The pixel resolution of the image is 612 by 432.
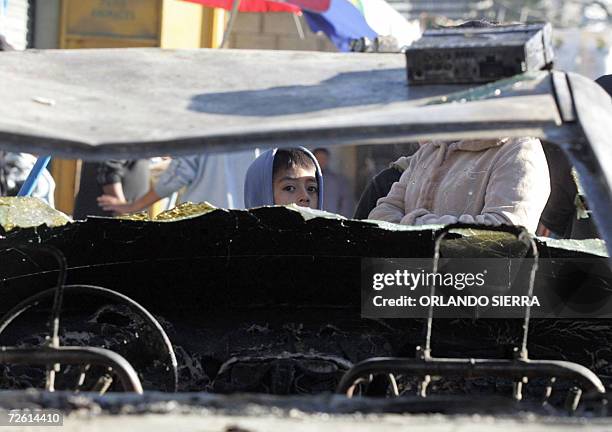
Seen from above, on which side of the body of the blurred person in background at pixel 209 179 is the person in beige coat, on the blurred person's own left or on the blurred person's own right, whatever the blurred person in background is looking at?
on the blurred person's own left

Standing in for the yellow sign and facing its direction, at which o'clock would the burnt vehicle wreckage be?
The burnt vehicle wreckage is roughly at 12 o'clock from the yellow sign.

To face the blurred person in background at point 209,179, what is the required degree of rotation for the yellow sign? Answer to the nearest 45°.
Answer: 0° — it already faces them

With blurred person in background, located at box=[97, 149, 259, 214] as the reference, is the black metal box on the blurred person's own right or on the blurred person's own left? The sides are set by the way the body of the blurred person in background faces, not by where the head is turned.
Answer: on the blurred person's own left

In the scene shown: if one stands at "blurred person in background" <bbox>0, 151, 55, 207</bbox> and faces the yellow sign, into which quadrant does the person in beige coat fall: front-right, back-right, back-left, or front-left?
back-right

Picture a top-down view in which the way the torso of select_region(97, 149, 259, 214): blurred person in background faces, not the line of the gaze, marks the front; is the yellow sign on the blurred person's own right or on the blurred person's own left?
on the blurred person's own right

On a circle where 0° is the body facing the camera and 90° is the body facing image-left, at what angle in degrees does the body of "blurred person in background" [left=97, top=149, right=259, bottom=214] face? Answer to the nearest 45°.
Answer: approximately 45°

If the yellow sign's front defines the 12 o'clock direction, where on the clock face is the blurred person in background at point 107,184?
The blurred person in background is roughly at 12 o'clock from the yellow sign.
